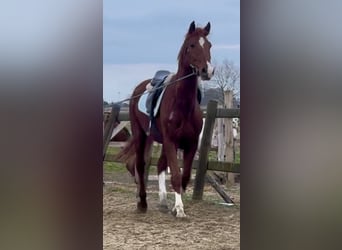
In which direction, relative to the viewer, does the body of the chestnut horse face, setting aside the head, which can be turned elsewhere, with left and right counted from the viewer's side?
facing the viewer and to the right of the viewer
